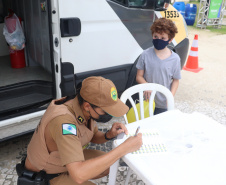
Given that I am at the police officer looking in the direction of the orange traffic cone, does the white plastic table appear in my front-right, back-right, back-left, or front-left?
front-right

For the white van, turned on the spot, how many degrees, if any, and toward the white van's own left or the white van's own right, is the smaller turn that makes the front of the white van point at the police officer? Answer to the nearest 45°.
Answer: approximately 135° to the white van's own right

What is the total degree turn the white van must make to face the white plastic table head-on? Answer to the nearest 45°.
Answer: approximately 90° to its right

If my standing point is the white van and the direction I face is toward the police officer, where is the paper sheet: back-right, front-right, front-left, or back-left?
front-left

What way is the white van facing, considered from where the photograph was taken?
facing away from the viewer and to the right of the viewer

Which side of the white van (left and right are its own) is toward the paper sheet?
right

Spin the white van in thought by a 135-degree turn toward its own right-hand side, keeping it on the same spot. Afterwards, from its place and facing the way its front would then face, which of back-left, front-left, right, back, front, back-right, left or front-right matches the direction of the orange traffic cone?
back-left

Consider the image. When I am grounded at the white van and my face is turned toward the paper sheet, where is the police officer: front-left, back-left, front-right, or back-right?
front-right
